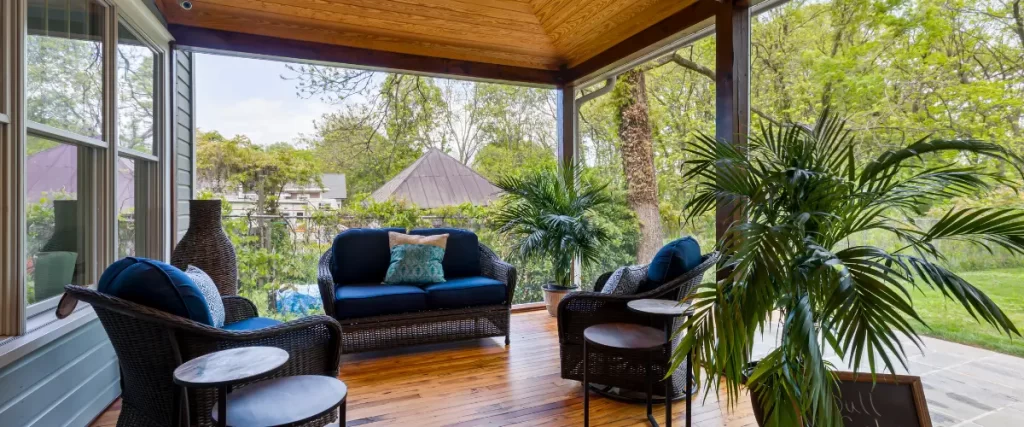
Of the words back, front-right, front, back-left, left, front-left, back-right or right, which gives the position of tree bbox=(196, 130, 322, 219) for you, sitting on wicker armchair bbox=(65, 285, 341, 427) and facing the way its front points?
front-left

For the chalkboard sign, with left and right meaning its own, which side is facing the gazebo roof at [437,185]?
back

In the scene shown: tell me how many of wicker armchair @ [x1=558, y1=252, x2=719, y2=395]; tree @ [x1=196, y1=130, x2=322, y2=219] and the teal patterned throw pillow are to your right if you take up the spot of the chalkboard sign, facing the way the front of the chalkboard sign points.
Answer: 3

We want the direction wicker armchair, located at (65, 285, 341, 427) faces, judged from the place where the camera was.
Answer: facing away from the viewer and to the right of the viewer

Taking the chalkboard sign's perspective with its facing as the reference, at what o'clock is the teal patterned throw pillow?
The teal patterned throw pillow is roughly at 3 o'clock from the chalkboard sign.

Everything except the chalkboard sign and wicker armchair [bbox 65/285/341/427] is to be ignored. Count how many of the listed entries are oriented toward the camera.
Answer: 1

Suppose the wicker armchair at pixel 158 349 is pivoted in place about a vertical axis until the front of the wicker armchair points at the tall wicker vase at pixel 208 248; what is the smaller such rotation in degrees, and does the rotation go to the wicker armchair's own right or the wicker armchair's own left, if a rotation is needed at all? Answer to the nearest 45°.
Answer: approximately 45° to the wicker armchair's own left

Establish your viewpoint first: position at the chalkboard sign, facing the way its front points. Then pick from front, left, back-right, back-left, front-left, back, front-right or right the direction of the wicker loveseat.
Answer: right

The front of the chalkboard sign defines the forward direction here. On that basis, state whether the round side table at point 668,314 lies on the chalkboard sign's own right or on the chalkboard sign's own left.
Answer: on the chalkboard sign's own right

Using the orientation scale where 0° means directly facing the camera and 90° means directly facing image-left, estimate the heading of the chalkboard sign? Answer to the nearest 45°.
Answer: approximately 0°
